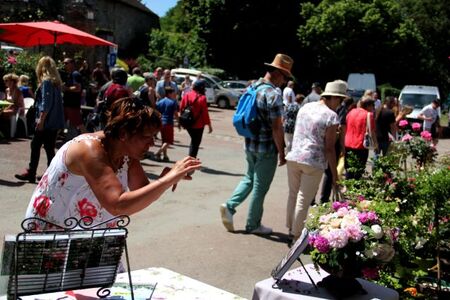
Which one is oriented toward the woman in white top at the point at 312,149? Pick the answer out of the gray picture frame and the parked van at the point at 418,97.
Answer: the parked van

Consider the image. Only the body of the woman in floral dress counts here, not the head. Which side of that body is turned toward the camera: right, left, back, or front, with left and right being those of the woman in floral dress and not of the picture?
right

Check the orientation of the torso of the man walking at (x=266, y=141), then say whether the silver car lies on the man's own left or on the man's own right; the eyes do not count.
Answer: on the man's own left

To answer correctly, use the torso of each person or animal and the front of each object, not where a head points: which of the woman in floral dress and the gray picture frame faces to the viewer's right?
the woman in floral dress

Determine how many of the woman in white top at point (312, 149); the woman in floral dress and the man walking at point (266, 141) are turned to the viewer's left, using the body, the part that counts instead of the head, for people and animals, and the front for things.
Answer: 0

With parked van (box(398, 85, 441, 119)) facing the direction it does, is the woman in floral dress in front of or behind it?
in front

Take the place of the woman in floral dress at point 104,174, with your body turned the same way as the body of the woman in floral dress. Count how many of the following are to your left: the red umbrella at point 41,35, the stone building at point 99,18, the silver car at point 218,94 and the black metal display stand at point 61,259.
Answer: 3

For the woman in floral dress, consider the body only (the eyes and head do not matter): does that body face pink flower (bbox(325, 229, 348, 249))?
yes

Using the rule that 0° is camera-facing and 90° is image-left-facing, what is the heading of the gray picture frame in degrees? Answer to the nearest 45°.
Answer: approximately 90°

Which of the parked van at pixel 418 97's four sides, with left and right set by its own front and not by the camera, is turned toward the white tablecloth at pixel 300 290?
front

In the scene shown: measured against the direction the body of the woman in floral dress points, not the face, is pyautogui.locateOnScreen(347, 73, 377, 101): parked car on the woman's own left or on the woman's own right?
on the woman's own left

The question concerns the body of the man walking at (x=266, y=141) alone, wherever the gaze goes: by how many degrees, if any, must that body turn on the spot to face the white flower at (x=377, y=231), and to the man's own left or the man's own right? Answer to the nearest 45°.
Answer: approximately 90° to the man's own right

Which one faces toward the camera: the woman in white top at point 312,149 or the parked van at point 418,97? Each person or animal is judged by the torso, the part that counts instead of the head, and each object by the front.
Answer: the parked van

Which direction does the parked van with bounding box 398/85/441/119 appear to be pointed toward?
toward the camera
